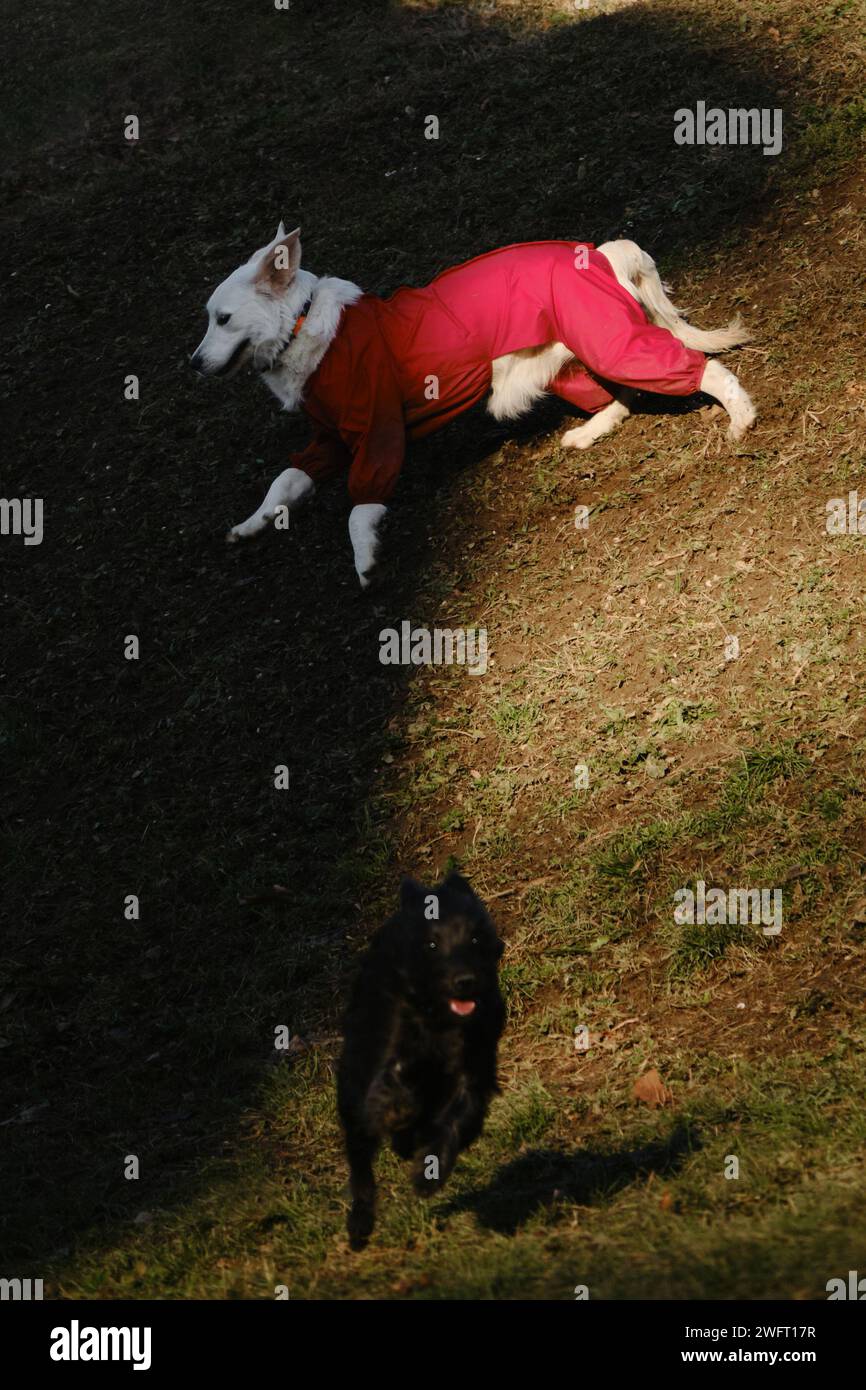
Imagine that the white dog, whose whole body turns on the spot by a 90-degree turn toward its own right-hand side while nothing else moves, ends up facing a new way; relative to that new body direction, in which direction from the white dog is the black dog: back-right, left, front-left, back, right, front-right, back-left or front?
back

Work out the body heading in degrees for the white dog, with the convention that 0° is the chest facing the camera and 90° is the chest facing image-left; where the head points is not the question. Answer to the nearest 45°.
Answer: approximately 90°
